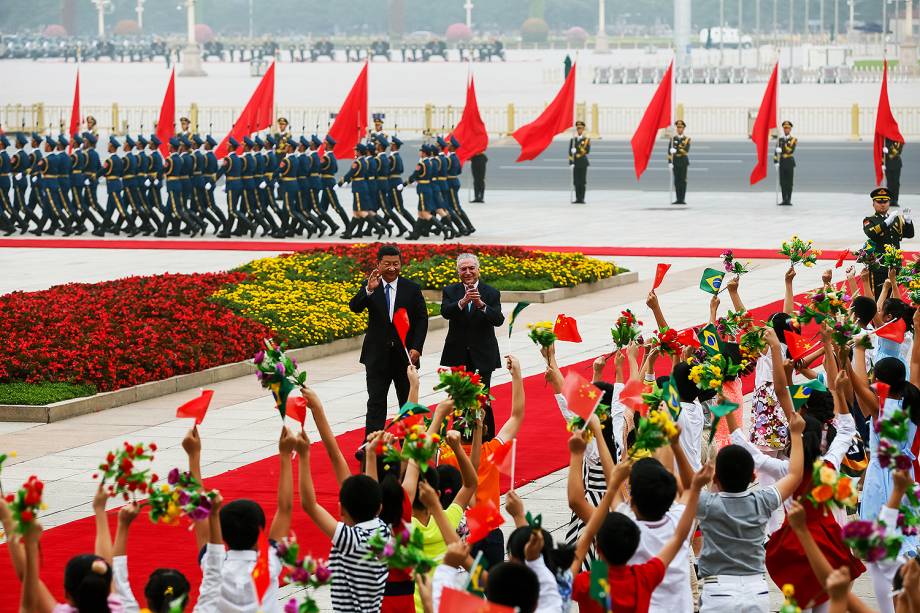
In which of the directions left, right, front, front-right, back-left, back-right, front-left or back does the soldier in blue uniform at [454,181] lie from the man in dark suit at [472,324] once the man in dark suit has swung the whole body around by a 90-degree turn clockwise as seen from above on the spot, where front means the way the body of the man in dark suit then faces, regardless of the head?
right

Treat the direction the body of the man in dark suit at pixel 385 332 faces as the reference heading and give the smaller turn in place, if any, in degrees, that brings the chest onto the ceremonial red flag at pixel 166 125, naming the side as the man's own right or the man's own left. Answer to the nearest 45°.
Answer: approximately 180°

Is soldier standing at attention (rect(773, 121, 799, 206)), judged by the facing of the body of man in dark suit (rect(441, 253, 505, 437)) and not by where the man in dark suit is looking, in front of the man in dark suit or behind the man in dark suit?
behind

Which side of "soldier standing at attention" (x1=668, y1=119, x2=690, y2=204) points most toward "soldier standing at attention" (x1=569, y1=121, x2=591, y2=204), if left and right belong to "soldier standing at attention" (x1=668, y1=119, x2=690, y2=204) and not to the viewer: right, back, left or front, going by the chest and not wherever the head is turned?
right

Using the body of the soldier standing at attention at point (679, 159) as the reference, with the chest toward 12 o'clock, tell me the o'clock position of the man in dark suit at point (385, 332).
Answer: The man in dark suit is roughly at 12 o'clock from the soldier standing at attention.

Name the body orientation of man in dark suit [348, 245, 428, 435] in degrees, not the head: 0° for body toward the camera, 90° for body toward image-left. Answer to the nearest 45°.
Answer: approximately 0°
